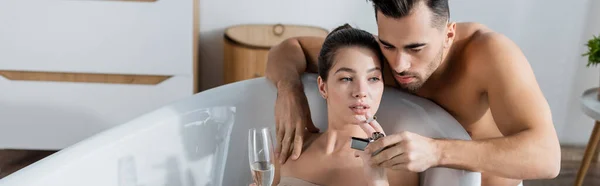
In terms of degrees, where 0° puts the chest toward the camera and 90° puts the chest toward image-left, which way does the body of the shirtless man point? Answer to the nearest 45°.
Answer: approximately 45°

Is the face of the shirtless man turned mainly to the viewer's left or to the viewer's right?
to the viewer's left

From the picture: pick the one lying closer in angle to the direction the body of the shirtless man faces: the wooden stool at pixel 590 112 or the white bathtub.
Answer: the white bathtub

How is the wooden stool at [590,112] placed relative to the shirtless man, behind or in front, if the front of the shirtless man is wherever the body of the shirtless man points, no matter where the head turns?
behind
